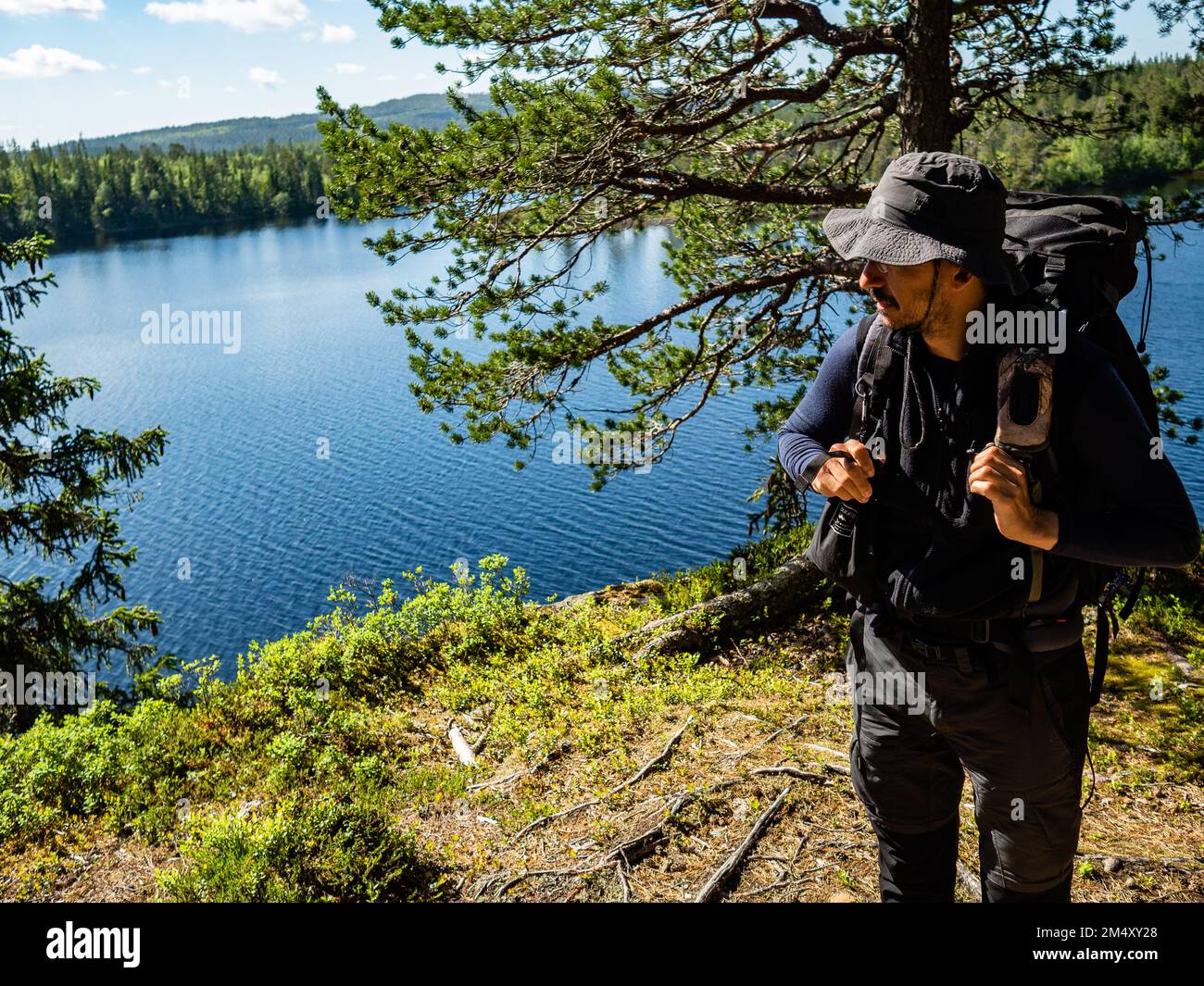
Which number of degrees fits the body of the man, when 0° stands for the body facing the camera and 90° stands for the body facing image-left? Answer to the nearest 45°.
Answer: approximately 45°

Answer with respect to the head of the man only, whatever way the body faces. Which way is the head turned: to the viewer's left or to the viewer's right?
to the viewer's left

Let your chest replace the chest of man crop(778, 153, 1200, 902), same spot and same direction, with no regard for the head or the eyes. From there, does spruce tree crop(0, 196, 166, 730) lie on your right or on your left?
on your right

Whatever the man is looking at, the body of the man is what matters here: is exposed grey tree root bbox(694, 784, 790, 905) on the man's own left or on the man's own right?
on the man's own right
